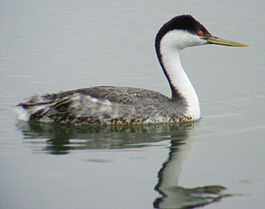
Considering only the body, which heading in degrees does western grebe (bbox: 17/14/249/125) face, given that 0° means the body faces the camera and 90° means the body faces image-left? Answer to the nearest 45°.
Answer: approximately 270°
